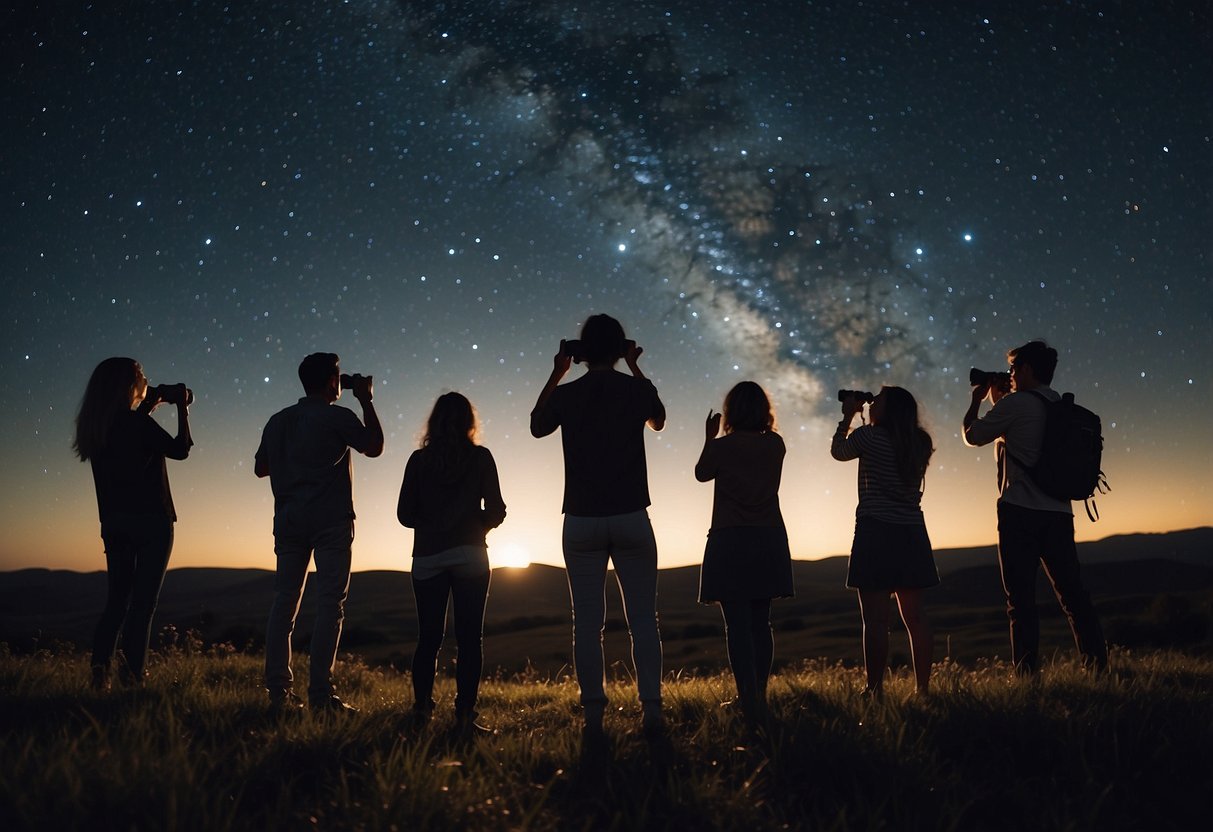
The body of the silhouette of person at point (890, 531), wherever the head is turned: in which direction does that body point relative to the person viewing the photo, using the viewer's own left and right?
facing away from the viewer and to the left of the viewer

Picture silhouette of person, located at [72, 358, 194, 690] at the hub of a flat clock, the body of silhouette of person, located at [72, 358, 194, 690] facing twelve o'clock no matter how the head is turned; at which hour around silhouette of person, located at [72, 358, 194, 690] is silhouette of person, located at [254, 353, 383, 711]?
silhouette of person, located at [254, 353, 383, 711] is roughly at 3 o'clock from silhouette of person, located at [72, 358, 194, 690].

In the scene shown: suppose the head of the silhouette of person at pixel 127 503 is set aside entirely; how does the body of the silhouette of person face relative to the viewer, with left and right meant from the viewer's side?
facing away from the viewer and to the right of the viewer

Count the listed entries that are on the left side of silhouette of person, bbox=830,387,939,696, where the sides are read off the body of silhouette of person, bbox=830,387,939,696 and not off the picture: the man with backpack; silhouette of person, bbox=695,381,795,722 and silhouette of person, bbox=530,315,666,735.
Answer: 2

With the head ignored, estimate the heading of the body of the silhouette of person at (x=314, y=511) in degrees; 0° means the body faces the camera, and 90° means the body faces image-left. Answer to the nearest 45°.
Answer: approximately 225°

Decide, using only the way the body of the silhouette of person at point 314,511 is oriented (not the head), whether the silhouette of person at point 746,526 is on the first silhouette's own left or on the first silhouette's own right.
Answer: on the first silhouette's own right

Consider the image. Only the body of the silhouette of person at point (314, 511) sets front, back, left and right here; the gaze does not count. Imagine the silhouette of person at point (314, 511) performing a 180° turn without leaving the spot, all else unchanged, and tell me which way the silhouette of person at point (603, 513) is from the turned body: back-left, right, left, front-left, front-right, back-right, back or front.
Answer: left

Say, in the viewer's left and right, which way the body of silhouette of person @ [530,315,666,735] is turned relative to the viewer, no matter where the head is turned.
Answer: facing away from the viewer

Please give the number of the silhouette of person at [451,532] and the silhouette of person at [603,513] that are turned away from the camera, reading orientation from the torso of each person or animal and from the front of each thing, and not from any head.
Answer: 2

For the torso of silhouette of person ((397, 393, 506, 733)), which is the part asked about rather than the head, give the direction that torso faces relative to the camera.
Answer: away from the camera

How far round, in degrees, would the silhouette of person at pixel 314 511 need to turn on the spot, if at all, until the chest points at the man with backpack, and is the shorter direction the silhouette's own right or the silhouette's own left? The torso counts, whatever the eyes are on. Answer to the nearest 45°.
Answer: approximately 45° to the silhouette's own right

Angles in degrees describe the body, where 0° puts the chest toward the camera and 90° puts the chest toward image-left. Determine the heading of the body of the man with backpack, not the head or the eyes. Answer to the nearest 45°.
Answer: approximately 135°
